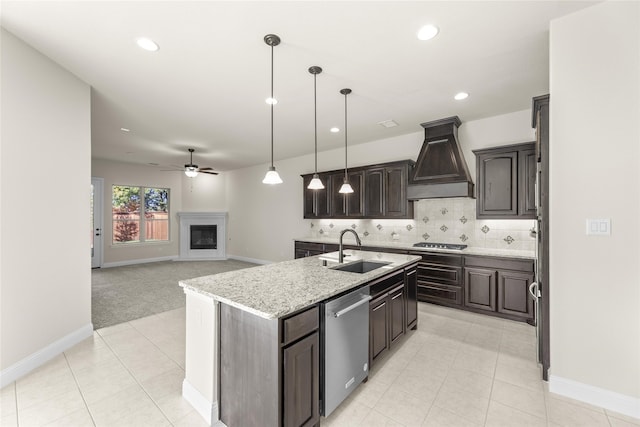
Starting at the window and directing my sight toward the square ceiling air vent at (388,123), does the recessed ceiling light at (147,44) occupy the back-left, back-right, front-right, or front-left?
front-right

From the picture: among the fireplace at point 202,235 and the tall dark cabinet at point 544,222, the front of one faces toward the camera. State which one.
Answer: the fireplace

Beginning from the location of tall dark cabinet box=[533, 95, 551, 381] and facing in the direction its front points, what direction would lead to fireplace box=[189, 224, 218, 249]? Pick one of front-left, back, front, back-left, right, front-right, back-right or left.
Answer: front

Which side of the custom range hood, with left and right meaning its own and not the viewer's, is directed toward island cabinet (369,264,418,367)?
front

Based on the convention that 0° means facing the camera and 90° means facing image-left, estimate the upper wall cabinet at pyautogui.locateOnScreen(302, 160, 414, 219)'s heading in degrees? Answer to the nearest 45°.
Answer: approximately 45°

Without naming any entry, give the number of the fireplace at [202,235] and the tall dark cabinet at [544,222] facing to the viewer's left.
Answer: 1

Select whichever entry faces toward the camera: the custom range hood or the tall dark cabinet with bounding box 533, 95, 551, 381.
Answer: the custom range hood

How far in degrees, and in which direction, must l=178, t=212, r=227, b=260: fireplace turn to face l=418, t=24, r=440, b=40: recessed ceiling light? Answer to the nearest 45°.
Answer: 0° — it already faces it

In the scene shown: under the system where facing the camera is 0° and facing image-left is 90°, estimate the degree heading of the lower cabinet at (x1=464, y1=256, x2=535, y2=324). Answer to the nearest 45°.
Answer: approximately 45°

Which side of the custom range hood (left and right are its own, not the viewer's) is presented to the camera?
front

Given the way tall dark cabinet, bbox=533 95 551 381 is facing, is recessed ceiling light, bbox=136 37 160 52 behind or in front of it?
in front

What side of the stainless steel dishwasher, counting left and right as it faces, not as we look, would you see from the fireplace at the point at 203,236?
back

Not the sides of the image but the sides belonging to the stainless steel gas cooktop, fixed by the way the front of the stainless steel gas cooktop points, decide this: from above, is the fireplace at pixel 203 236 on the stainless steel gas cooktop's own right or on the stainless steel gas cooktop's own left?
on the stainless steel gas cooktop's own right

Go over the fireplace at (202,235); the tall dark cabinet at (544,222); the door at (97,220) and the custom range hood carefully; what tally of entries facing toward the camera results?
3

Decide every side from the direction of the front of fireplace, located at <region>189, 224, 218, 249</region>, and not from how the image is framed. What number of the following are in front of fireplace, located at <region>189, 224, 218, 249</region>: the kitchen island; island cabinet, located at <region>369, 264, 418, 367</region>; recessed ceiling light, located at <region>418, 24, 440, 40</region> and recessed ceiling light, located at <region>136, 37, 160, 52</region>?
4
